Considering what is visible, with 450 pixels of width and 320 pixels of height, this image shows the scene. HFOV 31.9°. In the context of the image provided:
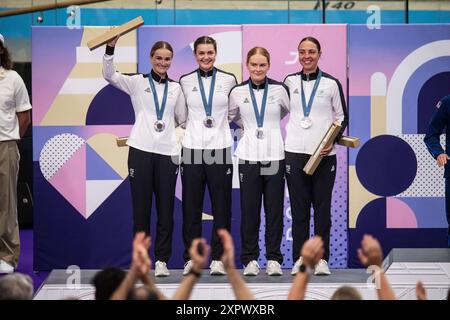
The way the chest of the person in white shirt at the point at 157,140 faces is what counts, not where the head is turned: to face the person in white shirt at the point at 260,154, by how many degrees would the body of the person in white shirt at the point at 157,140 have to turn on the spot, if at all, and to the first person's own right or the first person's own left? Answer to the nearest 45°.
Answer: approximately 90° to the first person's own left

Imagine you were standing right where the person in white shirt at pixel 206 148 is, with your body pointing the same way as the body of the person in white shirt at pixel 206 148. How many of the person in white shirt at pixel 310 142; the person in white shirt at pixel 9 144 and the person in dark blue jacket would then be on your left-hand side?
2

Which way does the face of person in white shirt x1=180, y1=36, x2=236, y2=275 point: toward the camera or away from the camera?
toward the camera

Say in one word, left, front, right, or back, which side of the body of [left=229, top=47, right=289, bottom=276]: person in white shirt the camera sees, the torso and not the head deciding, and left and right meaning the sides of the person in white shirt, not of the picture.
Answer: front

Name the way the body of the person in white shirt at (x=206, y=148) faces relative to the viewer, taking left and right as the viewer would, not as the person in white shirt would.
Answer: facing the viewer

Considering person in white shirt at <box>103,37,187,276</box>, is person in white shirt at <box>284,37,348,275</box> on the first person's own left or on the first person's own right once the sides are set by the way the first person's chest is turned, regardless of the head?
on the first person's own left

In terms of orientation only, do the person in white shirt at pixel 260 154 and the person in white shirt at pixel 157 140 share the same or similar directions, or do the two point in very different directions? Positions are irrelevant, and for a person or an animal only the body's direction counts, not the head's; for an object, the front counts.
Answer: same or similar directions

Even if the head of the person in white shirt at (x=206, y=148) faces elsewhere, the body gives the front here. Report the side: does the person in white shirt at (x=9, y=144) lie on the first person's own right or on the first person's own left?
on the first person's own right
